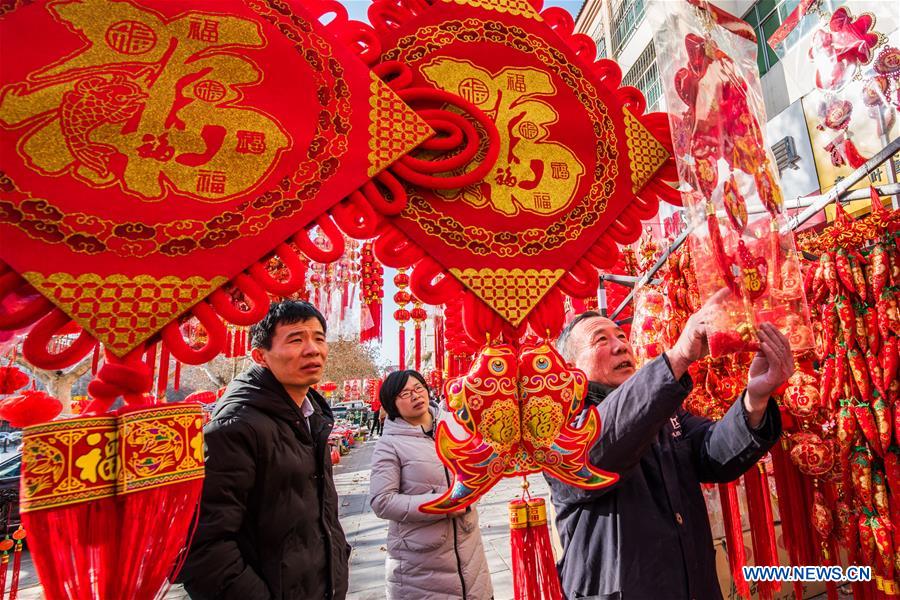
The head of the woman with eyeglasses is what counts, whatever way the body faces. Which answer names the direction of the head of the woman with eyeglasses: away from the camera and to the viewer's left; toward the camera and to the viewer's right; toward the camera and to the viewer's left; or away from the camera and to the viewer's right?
toward the camera and to the viewer's right

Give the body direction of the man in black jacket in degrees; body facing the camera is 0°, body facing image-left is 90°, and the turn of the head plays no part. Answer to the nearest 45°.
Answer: approximately 315°

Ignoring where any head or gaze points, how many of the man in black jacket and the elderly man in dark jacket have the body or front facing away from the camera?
0

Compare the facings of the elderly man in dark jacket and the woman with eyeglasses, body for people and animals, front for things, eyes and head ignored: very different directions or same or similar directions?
same or similar directions

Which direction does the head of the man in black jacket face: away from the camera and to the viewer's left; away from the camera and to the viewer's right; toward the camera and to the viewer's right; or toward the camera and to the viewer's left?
toward the camera and to the viewer's right

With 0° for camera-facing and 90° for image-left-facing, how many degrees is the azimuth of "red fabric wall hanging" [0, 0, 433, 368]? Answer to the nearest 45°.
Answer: approximately 0°

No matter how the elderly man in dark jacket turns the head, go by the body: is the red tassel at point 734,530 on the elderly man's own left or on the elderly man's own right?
on the elderly man's own left

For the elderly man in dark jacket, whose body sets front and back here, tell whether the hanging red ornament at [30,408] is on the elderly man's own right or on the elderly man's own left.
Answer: on the elderly man's own right

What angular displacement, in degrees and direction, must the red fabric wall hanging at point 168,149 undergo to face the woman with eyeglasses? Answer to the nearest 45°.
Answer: approximately 135° to its left

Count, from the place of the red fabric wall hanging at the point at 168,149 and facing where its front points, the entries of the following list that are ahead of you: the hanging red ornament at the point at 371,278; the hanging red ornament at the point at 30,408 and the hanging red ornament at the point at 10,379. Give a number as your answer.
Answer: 0

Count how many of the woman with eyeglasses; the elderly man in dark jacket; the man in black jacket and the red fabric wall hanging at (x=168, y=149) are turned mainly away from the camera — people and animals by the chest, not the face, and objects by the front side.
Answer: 0
